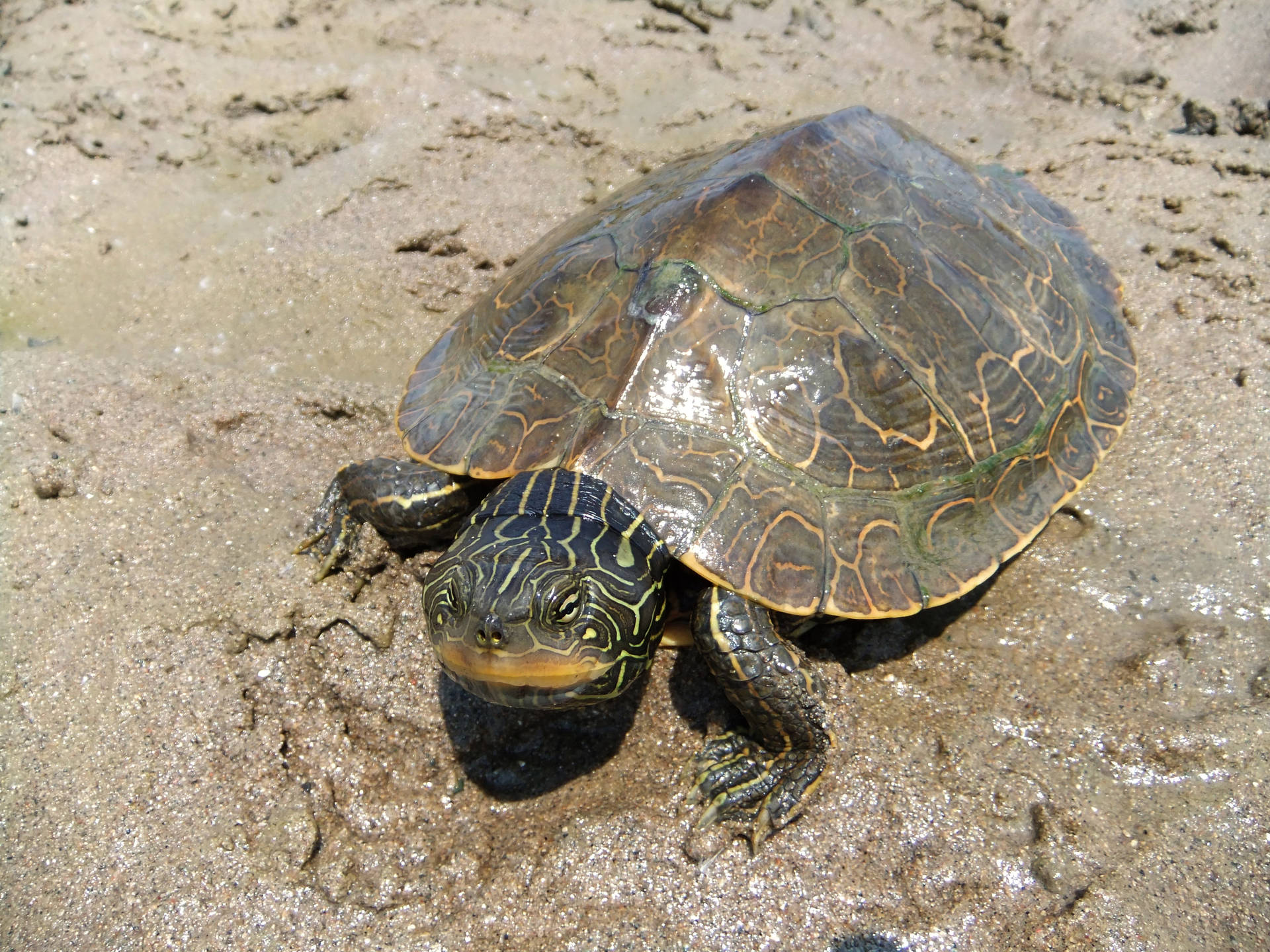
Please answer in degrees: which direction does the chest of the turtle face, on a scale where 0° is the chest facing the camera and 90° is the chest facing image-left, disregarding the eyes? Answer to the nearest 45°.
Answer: approximately 45°
